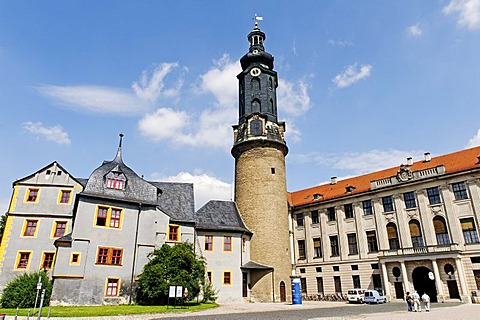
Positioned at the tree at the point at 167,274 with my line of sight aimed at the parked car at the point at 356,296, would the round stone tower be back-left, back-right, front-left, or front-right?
front-left

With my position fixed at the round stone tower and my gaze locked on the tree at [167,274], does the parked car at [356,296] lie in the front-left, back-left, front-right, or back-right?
back-left
